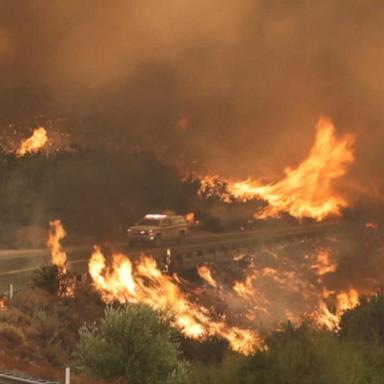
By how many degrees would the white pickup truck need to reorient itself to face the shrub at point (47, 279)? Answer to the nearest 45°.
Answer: approximately 45° to its left

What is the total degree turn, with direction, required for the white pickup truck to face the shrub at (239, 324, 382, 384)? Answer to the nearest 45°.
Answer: approximately 45° to its left

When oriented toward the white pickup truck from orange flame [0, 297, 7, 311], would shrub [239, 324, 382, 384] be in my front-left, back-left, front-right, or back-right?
back-right

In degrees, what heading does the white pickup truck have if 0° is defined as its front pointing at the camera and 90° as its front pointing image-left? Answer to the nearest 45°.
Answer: approximately 45°

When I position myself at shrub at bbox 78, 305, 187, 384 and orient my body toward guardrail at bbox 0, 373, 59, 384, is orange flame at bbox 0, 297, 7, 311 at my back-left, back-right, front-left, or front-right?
back-right

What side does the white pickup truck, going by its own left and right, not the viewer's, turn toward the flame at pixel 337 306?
left
